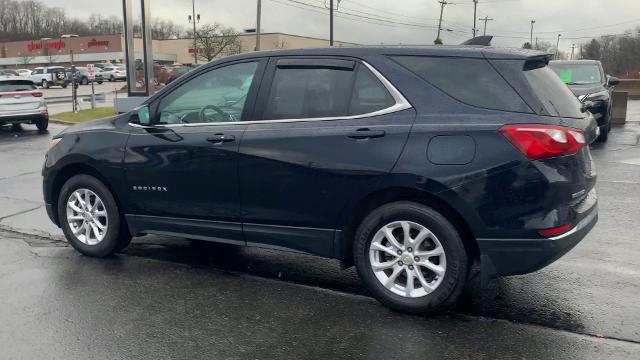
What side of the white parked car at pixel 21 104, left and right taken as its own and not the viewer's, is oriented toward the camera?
back

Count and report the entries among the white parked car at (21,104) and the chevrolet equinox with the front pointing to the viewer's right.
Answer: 0

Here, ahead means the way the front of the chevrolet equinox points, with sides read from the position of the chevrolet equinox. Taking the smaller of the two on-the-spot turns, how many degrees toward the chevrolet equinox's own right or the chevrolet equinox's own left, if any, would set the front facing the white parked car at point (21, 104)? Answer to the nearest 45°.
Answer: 0° — it already faces it

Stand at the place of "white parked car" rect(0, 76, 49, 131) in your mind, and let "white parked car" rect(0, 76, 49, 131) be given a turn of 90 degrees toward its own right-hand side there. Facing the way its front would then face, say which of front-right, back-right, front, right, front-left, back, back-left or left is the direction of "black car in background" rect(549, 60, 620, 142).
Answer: front-right

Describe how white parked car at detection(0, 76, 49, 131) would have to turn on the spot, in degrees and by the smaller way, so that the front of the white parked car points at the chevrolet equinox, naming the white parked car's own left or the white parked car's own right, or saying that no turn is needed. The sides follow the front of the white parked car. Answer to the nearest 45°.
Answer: approximately 180°

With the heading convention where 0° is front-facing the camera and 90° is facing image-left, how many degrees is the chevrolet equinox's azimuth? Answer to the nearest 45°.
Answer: approximately 135°

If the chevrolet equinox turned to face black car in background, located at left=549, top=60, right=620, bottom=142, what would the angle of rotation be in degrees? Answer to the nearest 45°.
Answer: approximately 90° to its right
